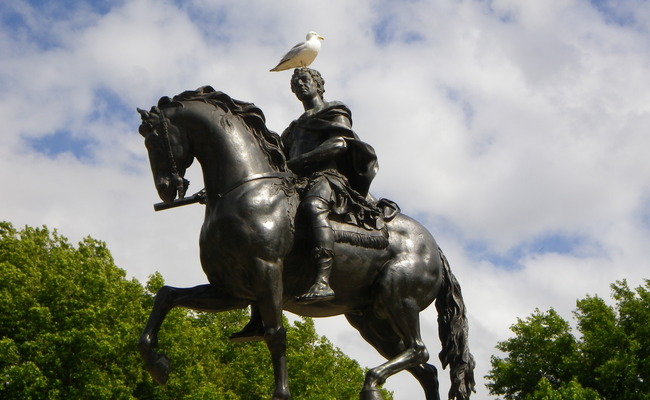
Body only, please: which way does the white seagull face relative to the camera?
to the viewer's right

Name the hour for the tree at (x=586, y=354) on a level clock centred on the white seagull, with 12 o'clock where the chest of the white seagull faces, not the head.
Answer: The tree is roughly at 10 o'clock from the white seagull.

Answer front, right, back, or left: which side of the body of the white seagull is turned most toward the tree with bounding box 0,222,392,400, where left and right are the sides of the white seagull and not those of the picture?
left
